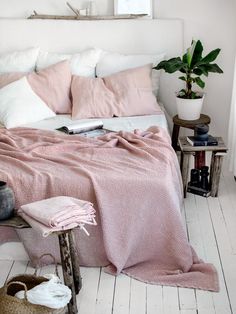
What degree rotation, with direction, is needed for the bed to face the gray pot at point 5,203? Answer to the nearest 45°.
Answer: approximately 45° to its right

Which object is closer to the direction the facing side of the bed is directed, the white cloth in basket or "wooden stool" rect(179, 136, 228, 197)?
the white cloth in basket

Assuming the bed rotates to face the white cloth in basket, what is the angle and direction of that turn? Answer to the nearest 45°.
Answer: approximately 45° to its right

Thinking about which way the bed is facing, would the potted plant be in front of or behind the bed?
behind

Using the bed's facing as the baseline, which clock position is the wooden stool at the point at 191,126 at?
The wooden stool is roughly at 7 o'clock from the bed.

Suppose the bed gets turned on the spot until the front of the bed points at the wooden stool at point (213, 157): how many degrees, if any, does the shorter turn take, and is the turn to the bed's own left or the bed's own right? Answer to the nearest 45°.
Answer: approximately 135° to the bed's own left

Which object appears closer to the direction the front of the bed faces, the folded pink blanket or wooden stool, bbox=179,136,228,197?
the folded pink blanket

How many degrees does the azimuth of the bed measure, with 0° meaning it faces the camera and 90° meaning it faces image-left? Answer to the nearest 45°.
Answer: approximately 0°
